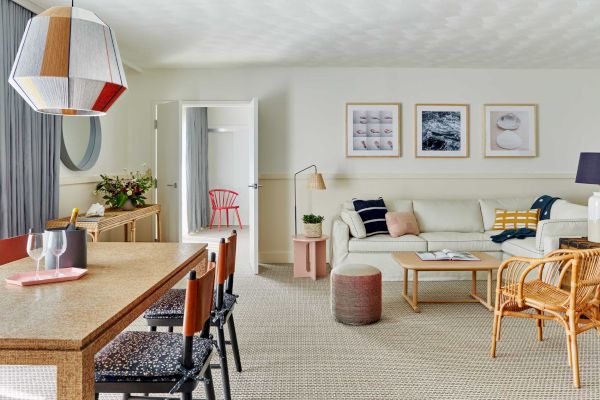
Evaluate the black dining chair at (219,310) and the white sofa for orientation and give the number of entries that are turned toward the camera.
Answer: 1

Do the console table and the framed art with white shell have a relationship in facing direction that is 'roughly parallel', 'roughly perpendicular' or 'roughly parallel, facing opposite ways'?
roughly perpendicular

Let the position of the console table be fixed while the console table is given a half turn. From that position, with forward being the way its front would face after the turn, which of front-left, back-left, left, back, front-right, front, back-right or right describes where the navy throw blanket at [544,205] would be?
back-right

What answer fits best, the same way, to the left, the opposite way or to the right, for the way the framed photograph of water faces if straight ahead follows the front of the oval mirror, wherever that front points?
to the right

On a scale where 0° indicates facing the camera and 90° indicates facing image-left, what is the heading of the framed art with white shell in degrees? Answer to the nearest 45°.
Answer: approximately 0°

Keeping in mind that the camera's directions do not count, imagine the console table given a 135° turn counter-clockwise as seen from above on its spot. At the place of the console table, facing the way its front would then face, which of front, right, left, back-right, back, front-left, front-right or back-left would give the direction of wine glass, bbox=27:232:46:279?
back

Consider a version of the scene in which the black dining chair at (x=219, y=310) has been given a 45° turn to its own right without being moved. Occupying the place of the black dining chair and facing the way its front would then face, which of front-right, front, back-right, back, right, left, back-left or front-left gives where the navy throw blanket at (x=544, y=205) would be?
right

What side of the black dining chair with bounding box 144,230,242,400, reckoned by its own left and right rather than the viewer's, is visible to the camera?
left

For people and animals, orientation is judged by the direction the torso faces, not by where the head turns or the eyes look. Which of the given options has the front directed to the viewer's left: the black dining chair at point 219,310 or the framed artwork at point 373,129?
the black dining chair

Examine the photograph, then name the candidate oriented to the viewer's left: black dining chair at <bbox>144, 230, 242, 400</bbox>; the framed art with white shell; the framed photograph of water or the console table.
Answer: the black dining chair

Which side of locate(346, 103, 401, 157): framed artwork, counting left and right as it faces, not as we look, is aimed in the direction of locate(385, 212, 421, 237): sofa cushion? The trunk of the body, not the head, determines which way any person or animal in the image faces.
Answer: front

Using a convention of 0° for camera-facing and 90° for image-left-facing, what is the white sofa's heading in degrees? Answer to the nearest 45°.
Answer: approximately 0°

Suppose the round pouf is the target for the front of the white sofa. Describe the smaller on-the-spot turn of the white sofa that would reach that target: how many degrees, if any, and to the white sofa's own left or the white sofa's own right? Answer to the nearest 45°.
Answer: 0° — it already faces it
